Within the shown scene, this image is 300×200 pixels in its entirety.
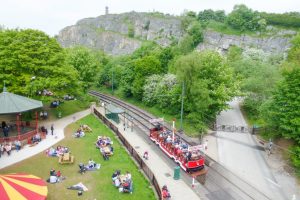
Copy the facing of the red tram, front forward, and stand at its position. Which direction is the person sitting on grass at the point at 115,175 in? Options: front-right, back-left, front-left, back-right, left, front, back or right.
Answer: right

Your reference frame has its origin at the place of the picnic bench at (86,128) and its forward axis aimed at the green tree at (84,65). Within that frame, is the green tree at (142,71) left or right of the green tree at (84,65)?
right

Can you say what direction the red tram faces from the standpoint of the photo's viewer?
facing the viewer and to the right of the viewer

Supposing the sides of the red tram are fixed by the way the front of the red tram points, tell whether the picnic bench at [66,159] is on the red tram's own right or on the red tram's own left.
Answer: on the red tram's own right

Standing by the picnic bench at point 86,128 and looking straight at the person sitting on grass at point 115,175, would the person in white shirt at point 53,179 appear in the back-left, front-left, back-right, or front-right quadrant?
front-right

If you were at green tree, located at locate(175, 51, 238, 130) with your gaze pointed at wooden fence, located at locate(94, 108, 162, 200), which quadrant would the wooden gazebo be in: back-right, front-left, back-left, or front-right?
front-right

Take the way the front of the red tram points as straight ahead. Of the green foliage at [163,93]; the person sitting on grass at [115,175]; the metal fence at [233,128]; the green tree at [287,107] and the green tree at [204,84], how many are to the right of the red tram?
1

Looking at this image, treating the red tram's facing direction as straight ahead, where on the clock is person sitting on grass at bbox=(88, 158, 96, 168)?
The person sitting on grass is roughly at 4 o'clock from the red tram.

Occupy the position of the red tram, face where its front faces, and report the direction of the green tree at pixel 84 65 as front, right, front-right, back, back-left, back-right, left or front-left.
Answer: back

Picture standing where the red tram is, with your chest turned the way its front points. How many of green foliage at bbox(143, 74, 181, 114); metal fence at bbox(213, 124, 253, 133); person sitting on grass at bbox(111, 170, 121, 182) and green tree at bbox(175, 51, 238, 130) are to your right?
1

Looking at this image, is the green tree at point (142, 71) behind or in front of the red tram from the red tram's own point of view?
behind

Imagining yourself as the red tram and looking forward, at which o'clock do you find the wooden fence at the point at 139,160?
The wooden fence is roughly at 4 o'clock from the red tram.
